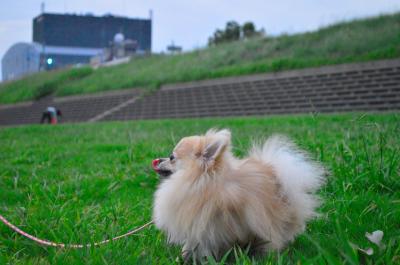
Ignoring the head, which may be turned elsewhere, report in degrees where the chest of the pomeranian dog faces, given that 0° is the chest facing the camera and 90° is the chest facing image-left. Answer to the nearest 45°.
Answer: approximately 90°
